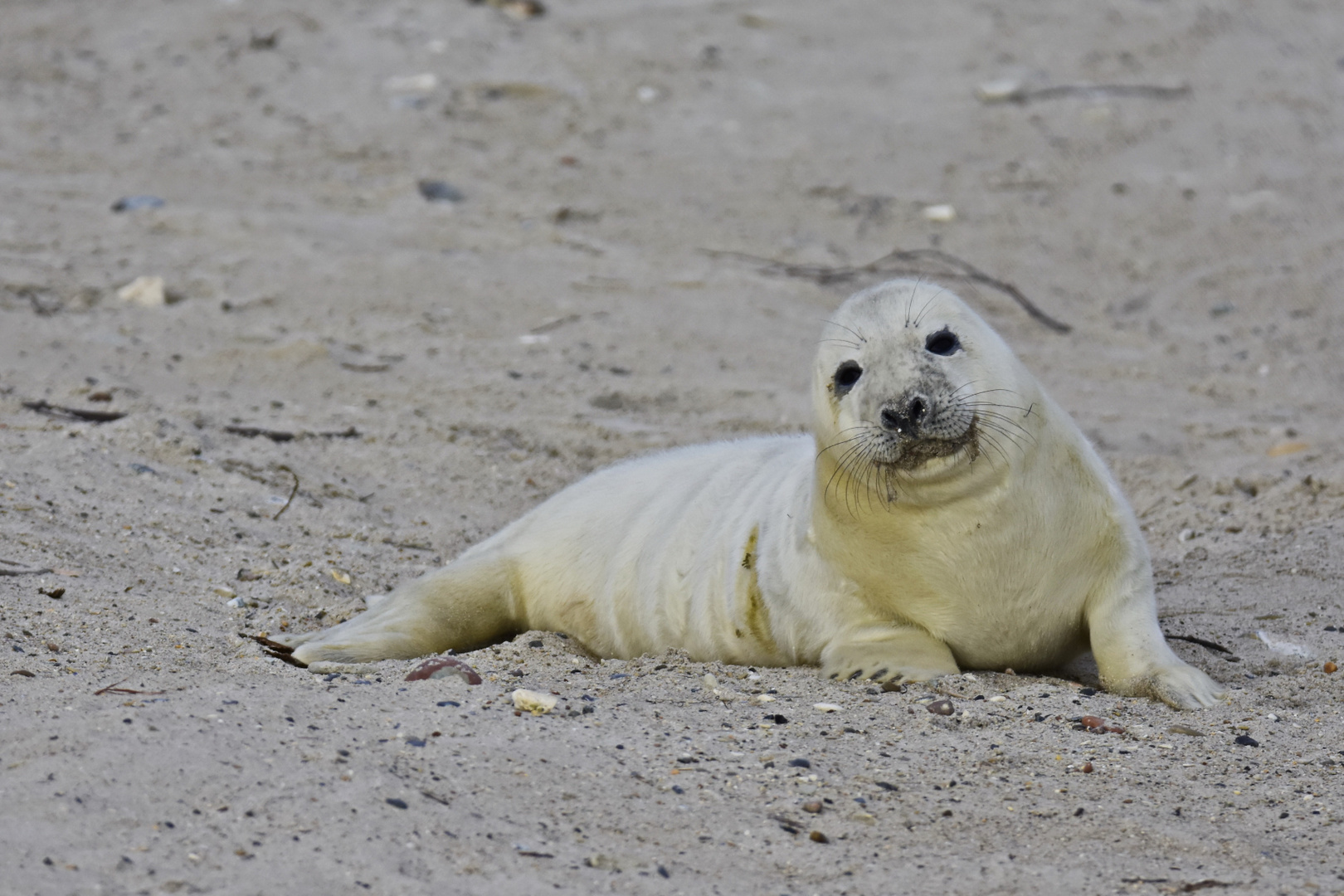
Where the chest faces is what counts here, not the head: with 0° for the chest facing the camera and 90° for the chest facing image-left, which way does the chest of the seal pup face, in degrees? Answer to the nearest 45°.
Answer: approximately 315°

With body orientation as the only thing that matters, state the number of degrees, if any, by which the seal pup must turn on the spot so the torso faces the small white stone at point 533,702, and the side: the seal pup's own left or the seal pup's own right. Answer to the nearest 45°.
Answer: approximately 90° to the seal pup's own right

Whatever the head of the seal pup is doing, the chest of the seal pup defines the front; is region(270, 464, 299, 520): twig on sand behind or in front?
behind

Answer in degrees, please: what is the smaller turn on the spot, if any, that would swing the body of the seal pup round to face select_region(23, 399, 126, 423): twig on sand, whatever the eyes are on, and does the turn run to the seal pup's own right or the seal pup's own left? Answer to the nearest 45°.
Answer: approximately 180°

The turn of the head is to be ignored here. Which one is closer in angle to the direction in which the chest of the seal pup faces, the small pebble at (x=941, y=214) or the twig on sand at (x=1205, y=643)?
the twig on sand

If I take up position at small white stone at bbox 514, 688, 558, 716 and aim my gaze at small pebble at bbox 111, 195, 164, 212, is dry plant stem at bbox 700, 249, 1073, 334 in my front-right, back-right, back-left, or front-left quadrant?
front-right

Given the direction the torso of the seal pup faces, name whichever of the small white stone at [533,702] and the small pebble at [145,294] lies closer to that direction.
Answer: the small white stone

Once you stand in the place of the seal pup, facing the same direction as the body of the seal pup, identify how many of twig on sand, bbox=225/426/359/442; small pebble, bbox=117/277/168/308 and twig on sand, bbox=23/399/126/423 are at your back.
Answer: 3

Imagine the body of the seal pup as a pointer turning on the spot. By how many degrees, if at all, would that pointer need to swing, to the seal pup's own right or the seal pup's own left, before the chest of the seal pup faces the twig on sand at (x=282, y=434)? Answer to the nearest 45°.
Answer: approximately 180°

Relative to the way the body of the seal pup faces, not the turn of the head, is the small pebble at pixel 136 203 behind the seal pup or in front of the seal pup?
behind

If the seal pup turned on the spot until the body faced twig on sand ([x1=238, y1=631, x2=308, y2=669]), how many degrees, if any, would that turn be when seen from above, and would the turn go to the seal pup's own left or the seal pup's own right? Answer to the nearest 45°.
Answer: approximately 135° to the seal pup's own right
